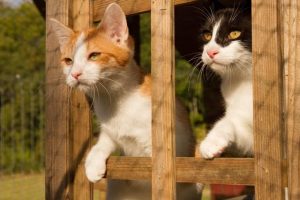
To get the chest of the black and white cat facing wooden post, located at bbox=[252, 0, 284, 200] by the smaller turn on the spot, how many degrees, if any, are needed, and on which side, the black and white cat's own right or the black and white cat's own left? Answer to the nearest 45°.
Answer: approximately 45° to the black and white cat's own left

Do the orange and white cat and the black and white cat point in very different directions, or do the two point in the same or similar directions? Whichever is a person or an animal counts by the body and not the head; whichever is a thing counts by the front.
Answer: same or similar directions

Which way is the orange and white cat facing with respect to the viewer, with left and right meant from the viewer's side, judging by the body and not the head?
facing the viewer and to the left of the viewer

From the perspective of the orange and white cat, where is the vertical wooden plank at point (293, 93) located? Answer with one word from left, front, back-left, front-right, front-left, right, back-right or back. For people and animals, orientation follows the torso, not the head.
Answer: left

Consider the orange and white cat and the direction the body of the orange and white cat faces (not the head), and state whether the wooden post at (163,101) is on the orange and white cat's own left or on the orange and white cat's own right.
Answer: on the orange and white cat's own left

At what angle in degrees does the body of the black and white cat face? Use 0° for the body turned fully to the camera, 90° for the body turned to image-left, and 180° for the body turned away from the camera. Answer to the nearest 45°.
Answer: approximately 45°

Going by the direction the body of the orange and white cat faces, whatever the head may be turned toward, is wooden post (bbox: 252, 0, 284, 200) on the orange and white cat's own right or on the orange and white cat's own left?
on the orange and white cat's own left

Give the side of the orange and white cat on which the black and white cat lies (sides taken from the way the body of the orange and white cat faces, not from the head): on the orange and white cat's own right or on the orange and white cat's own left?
on the orange and white cat's own left
